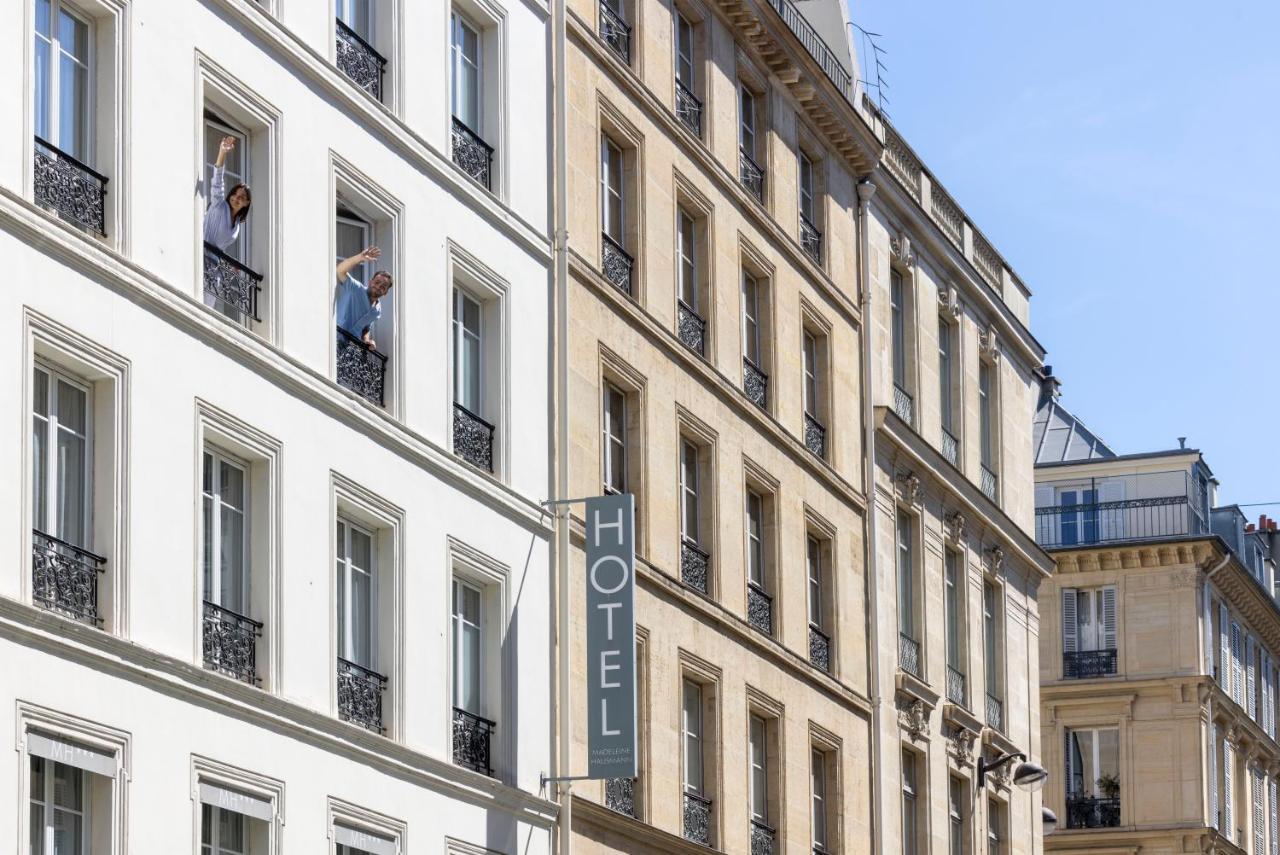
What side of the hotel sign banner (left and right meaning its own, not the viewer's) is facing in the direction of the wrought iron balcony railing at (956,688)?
back

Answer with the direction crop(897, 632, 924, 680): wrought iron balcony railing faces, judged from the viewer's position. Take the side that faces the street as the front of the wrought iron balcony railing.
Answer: facing the viewer and to the right of the viewer

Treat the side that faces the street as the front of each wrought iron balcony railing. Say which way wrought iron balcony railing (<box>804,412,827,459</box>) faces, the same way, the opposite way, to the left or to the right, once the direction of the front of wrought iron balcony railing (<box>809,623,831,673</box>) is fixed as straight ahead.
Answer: the same way

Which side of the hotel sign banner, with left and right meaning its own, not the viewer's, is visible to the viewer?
front

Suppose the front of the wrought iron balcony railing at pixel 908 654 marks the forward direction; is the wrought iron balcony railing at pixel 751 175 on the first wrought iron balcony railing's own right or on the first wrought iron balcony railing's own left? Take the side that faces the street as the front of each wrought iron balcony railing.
on the first wrought iron balcony railing's own right

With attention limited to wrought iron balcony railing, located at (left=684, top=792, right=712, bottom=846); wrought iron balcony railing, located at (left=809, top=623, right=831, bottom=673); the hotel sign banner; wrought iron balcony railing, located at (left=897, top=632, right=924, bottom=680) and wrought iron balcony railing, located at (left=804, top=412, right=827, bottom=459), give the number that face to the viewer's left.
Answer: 0

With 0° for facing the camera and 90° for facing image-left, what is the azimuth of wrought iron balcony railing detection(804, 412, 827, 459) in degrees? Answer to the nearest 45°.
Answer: approximately 315°

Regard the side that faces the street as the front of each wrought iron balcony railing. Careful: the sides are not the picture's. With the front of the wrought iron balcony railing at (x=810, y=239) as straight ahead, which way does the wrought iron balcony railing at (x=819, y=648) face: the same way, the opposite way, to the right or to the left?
the same way

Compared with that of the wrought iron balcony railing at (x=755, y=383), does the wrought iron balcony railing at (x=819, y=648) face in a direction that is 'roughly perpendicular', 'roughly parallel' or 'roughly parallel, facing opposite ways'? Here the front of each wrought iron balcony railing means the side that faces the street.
roughly parallel

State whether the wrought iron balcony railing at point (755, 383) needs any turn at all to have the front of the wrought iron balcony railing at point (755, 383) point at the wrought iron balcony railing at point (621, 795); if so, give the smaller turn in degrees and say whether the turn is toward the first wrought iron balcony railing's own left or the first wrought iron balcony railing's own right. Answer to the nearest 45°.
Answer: approximately 45° to the first wrought iron balcony railing's own right

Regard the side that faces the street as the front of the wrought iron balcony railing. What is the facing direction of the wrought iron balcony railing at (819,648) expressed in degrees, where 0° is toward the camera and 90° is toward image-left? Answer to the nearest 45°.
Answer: approximately 315°

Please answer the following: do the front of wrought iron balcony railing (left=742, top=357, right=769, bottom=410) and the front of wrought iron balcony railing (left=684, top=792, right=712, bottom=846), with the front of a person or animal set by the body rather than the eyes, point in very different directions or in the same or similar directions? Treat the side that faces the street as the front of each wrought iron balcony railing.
same or similar directions
